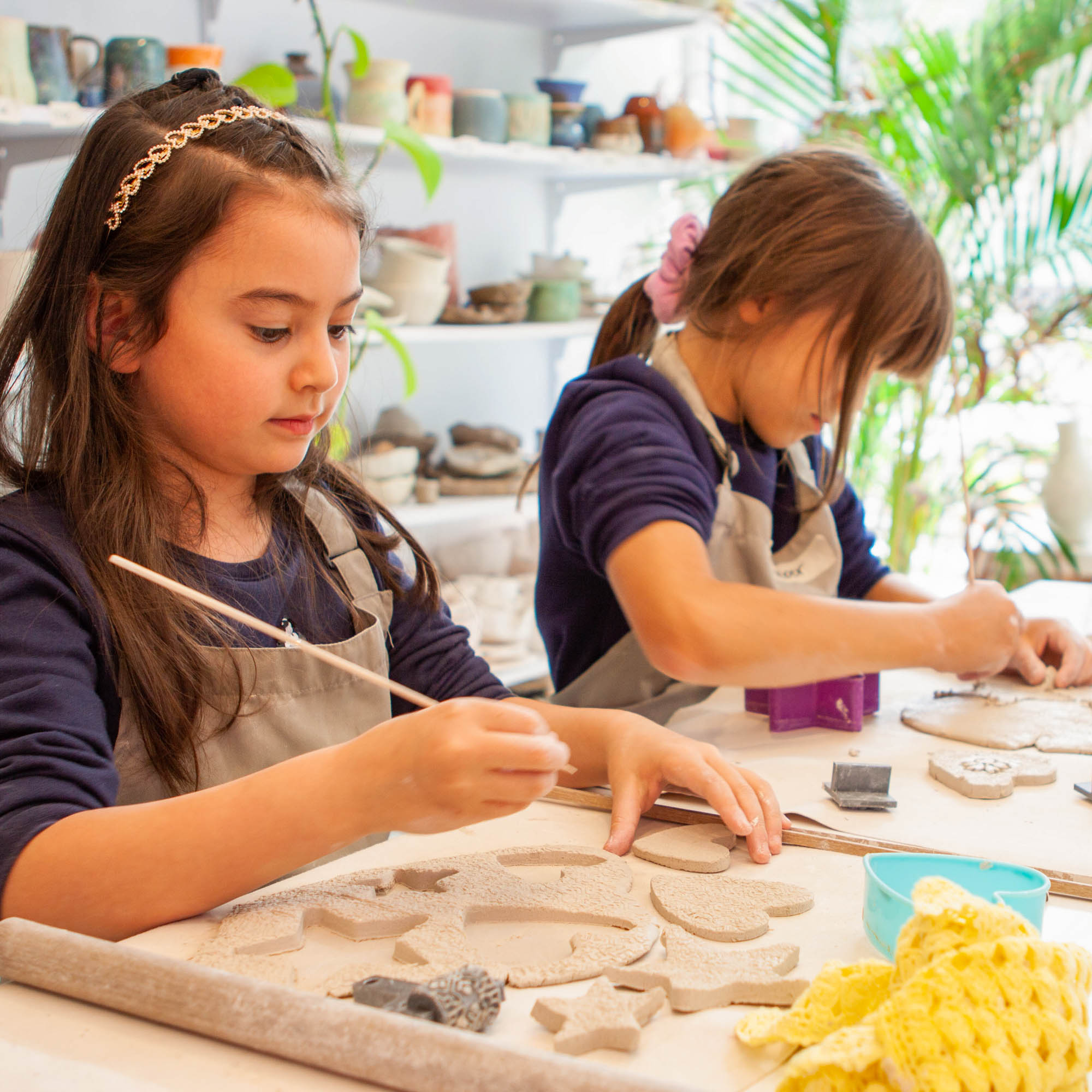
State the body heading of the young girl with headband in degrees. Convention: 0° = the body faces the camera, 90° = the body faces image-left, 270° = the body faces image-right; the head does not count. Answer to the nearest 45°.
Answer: approximately 315°

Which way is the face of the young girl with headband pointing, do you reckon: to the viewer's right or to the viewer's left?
to the viewer's right

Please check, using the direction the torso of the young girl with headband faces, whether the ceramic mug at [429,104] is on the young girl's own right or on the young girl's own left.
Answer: on the young girl's own left

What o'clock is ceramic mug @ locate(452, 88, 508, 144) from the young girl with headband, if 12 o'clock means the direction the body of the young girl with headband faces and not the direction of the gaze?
The ceramic mug is roughly at 8 o'clock from the young girl with headband.

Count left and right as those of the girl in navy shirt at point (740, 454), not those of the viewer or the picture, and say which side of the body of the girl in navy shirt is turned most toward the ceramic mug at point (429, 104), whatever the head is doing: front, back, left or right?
back

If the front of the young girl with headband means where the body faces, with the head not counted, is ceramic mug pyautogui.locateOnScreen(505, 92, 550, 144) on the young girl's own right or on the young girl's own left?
on the young girl's own left

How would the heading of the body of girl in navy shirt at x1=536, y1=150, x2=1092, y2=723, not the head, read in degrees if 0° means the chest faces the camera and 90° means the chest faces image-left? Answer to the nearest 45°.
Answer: approximately 315°

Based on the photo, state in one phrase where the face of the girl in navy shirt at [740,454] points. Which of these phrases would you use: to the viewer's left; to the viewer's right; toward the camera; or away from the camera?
to the viewer's right
